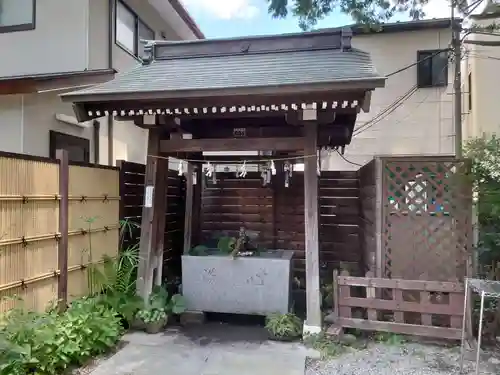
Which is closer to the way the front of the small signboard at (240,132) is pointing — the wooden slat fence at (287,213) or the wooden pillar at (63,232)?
the wooden pillar

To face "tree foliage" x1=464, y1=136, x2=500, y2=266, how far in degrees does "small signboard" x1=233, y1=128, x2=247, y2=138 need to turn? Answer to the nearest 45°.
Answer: approximately 45° to its left

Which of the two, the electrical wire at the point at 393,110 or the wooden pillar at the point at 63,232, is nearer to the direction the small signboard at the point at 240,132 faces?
the wooden pillar

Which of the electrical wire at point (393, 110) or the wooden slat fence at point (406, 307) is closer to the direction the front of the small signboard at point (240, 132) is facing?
the wooden slat fence

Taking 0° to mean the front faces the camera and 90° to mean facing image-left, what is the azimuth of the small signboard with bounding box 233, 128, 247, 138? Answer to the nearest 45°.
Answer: approximately 0°

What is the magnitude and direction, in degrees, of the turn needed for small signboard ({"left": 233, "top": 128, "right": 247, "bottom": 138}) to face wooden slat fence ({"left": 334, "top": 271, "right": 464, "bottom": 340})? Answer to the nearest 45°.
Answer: approximately 45° to its left

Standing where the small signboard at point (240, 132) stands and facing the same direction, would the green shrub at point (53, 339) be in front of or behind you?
in front

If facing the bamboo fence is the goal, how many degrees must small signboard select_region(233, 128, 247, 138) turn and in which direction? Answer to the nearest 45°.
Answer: approximately 45° to its right

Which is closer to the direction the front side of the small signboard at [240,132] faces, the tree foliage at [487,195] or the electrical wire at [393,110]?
the tree foliage

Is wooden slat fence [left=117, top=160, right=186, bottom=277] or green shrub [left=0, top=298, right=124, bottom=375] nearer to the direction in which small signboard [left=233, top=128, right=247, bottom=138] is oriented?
the green shrub
